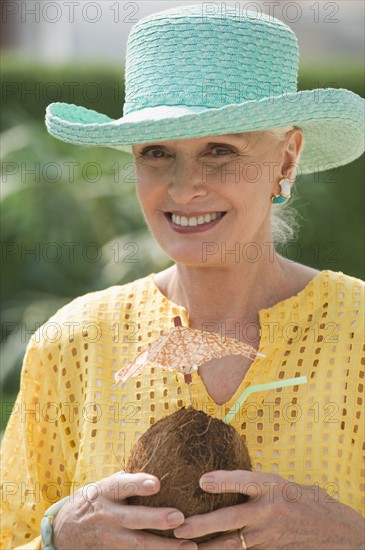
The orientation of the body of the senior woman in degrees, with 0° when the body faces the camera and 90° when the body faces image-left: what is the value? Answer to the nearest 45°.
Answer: approximately 0°
